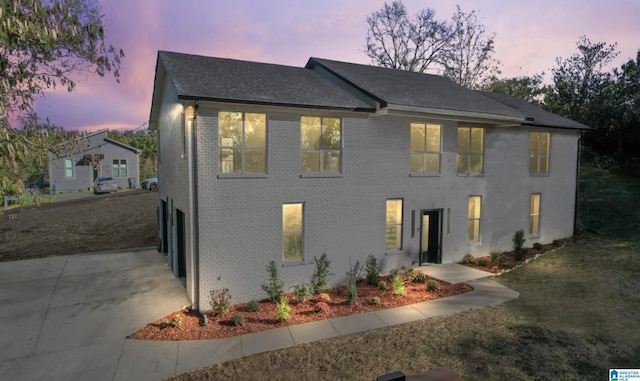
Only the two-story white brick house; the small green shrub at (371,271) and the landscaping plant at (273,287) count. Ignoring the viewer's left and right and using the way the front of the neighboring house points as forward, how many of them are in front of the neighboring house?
3

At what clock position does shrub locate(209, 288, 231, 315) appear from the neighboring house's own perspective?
The shrub is roughly at 12 o'clock from the neighboring house.

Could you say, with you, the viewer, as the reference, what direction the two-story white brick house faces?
facing the viewer and to the right of the viewer

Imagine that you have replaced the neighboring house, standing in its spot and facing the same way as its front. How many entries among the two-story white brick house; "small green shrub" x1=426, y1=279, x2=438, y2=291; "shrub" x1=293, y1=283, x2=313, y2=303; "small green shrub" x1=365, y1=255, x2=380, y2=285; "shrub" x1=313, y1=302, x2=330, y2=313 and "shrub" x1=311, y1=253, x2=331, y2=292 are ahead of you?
6

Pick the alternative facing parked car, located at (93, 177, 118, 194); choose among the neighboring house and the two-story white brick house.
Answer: the neighboring house

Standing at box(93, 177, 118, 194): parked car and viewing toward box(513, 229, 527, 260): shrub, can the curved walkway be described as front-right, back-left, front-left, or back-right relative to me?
front-right

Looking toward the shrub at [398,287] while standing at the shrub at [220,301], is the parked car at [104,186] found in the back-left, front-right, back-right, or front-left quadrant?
back-left

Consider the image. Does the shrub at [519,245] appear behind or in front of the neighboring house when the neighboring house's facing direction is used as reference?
in front

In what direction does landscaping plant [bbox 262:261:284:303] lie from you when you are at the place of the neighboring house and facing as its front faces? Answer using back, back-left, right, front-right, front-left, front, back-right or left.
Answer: front

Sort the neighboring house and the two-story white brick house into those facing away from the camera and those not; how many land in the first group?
0

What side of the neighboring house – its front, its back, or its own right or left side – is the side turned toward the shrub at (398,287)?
front

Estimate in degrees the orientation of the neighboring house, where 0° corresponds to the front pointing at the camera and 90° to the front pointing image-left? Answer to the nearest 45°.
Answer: approximately 0°
